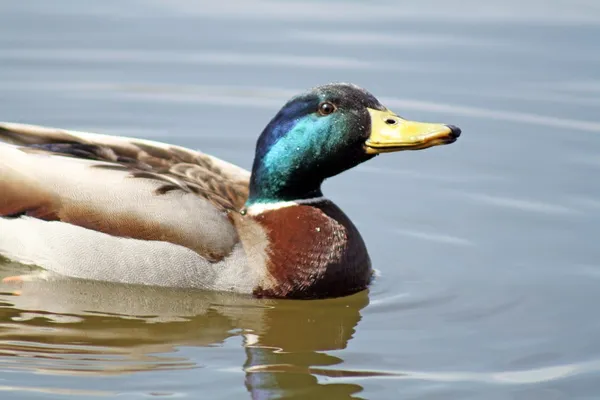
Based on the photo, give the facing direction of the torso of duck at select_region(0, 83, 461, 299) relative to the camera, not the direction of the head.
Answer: to the viewer's right
